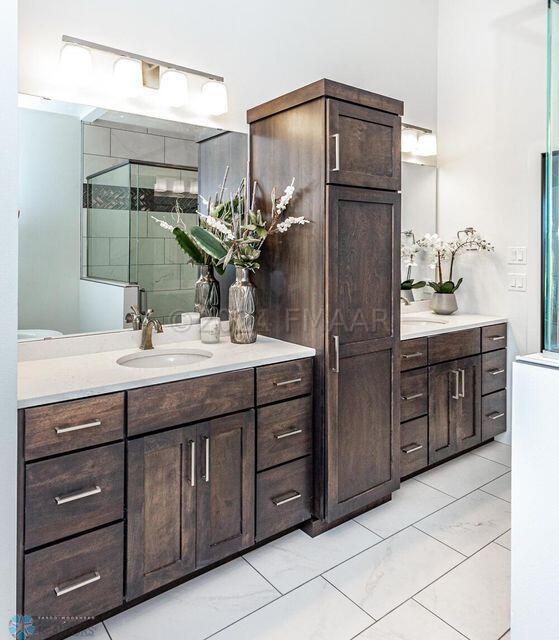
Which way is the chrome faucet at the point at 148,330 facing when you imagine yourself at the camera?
facing the viewer and to the right of the viewer

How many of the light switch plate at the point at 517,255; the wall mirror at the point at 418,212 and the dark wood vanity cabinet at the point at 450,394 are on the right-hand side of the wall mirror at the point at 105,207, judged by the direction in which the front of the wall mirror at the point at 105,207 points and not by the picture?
0

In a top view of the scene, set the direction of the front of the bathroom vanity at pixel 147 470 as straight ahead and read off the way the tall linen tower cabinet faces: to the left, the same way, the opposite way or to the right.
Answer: the same way

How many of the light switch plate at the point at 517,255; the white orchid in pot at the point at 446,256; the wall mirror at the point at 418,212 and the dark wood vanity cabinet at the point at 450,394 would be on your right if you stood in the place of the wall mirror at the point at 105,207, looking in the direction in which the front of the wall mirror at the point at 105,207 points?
0

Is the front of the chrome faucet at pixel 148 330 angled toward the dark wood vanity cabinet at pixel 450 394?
no

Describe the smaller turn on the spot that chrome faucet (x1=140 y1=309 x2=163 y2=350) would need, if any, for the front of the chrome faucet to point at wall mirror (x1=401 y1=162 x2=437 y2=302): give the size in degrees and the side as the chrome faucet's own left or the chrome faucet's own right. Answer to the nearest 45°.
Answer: approximately 90° to the chrome faucet's own left

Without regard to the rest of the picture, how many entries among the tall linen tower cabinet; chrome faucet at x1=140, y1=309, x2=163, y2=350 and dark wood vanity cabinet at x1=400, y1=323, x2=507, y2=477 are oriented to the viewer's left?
0

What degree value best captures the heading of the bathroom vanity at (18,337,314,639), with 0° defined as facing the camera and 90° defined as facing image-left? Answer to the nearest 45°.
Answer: approximately 315°

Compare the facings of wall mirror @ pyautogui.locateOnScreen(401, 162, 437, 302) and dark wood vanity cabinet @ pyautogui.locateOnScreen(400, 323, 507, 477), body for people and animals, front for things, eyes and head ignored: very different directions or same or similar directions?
same or similar directions

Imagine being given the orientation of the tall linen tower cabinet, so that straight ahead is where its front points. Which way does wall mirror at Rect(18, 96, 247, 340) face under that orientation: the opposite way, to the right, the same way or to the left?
the same way

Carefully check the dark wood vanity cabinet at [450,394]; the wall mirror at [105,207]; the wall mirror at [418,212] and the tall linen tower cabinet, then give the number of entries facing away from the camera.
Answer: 0

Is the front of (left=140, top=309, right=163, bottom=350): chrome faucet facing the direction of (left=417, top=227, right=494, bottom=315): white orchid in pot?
no
